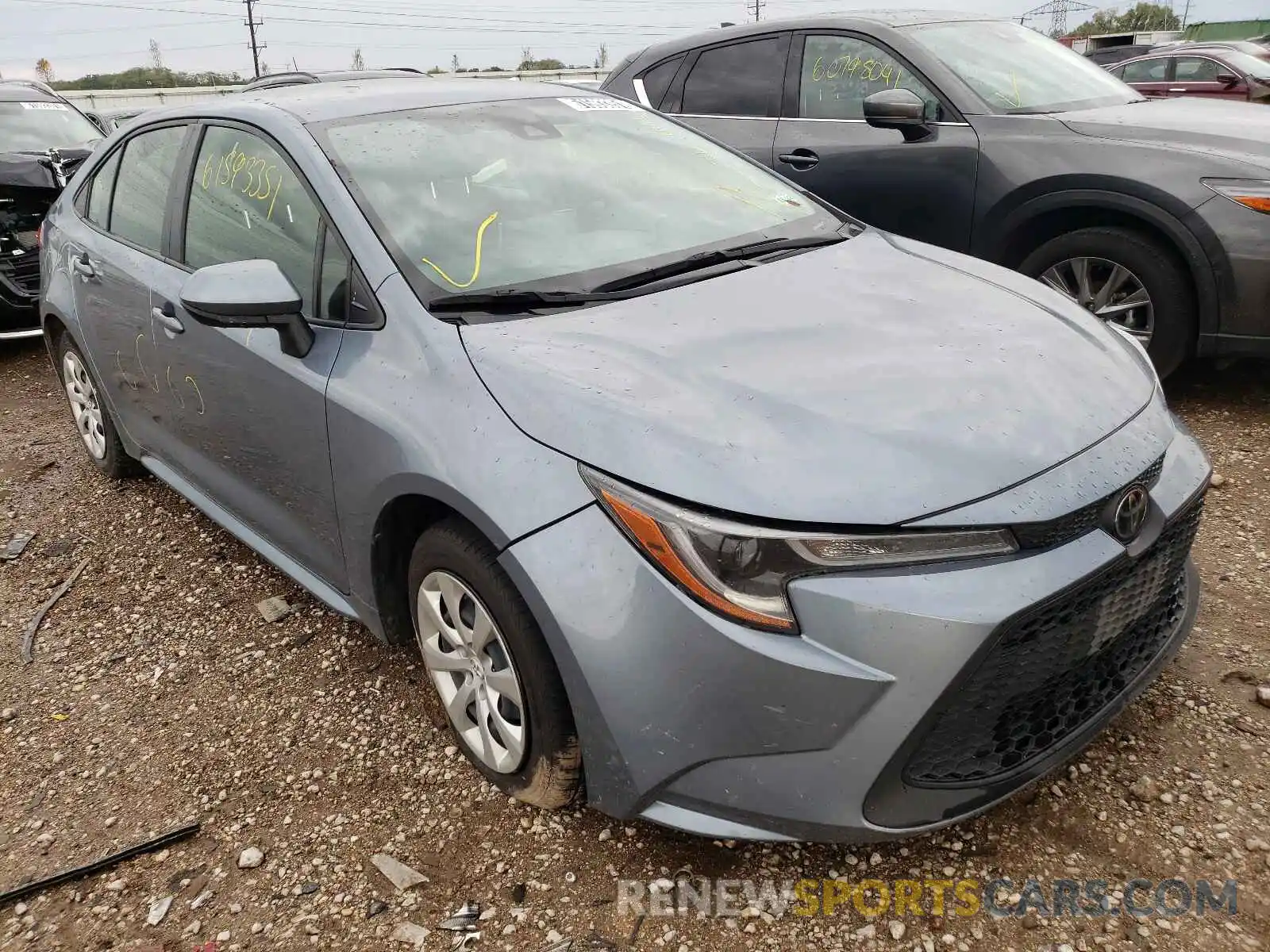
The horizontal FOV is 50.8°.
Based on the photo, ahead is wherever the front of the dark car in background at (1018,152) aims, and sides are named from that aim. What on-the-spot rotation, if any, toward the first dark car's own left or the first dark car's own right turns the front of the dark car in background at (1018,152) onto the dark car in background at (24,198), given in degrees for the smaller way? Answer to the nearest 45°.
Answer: approximately 135° to the first dark car's own right

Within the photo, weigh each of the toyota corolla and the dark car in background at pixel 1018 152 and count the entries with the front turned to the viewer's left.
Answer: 0

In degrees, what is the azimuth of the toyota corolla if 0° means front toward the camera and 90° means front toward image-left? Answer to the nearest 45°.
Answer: approximately 315°

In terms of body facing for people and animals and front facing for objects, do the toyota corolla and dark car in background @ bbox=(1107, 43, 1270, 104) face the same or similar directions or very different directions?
same or similar directions

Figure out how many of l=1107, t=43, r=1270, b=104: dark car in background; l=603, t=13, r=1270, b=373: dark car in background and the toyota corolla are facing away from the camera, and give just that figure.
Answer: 0

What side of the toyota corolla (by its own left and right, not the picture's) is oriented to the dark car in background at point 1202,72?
left

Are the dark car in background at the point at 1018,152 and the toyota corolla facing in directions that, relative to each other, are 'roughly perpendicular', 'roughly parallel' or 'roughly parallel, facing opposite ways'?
roughly parallel

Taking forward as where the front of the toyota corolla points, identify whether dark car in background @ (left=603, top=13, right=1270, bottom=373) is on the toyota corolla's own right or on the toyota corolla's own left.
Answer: on the toyota corolla's own left

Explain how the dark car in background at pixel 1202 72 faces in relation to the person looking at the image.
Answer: facing the viewer and to the right of the viewer

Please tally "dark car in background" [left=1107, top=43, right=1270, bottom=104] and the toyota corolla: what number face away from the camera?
0

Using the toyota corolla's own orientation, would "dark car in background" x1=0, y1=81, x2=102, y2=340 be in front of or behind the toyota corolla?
behind

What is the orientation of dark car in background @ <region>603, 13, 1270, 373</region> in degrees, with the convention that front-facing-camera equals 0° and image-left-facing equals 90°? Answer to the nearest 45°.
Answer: approximately 315°
